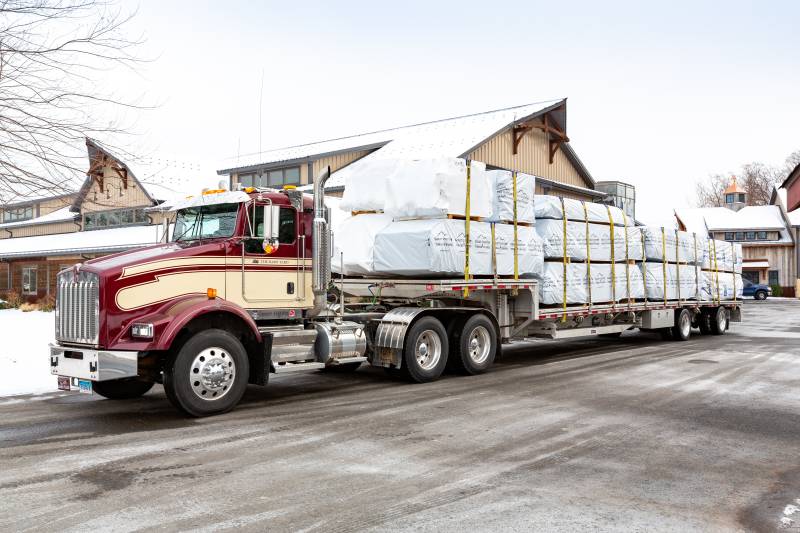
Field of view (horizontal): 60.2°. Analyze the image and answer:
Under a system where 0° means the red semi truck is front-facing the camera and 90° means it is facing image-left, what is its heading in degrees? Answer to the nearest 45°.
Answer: approximately 45°

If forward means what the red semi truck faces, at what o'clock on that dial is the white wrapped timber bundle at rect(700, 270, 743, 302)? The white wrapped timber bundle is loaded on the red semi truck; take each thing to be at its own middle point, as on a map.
The white wrapped timber bundle is roughly at 6 o'clock from the red semi truck.

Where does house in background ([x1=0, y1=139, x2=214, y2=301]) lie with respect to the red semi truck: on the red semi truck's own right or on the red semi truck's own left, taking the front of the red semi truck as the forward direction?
on the red semi truck's own right
